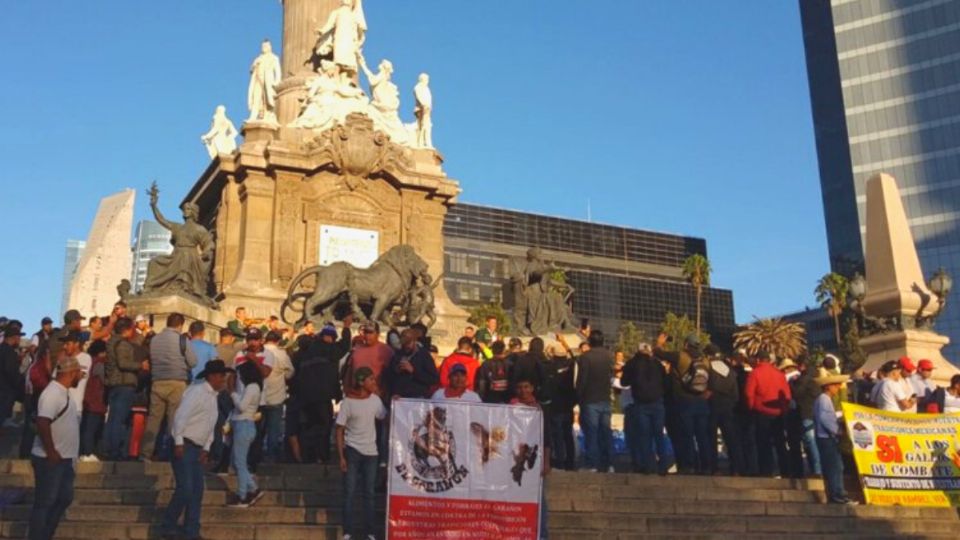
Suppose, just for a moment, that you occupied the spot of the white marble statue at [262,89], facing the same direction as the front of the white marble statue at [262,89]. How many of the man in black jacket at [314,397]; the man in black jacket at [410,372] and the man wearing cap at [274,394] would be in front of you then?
3

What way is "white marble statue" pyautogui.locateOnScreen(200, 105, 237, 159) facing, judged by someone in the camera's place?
facing the viewer and to the left of the viewer

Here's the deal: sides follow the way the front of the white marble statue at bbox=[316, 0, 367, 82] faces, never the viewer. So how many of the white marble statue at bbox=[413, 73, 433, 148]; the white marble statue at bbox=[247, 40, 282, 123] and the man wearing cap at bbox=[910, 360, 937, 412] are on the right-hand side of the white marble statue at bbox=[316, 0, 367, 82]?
1

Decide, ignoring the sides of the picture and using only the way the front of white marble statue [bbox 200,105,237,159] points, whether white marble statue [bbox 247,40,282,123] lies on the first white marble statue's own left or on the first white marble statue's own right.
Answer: on the first white marble statue's own left

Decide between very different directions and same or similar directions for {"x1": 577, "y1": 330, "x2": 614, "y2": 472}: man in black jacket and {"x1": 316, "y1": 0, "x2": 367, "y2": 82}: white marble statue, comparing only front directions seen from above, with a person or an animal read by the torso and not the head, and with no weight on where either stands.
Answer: very different directions

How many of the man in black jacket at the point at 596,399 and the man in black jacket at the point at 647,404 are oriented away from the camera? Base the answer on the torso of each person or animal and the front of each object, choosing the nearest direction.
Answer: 2

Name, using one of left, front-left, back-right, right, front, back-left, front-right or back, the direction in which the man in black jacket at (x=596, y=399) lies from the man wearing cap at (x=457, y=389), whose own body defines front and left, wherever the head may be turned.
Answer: back-left

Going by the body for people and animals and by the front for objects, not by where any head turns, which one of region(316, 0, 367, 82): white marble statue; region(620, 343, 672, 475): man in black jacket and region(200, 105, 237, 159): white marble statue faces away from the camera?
the man in black jacket

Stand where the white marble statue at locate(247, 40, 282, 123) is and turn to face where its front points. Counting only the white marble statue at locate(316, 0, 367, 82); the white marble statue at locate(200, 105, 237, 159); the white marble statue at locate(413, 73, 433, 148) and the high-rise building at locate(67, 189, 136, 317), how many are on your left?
2

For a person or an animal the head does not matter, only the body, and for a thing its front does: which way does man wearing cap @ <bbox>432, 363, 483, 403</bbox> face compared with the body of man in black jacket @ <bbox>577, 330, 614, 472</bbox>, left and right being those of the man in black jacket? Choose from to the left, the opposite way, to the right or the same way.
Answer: the opposite way

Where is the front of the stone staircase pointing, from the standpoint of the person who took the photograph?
facing the viewer

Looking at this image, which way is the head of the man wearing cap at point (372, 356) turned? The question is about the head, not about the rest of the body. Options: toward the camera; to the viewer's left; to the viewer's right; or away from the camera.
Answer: toward the camera

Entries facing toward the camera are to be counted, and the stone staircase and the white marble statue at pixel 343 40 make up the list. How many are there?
2

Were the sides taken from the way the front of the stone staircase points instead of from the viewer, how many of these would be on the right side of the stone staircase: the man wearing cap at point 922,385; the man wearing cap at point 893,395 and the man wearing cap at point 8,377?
1

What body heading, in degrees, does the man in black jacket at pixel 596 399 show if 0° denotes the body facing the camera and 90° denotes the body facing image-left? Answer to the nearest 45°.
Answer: approximately 180°

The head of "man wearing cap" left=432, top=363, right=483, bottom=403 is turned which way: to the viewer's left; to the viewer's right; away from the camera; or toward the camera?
toward the camera

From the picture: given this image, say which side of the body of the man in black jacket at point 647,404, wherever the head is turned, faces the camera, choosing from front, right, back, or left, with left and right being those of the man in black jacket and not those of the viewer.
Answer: back

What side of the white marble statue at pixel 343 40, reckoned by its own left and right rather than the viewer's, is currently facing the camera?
front

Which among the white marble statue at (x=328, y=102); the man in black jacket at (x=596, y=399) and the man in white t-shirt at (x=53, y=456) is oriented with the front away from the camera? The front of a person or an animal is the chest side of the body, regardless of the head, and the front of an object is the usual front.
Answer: the man in black jacket
